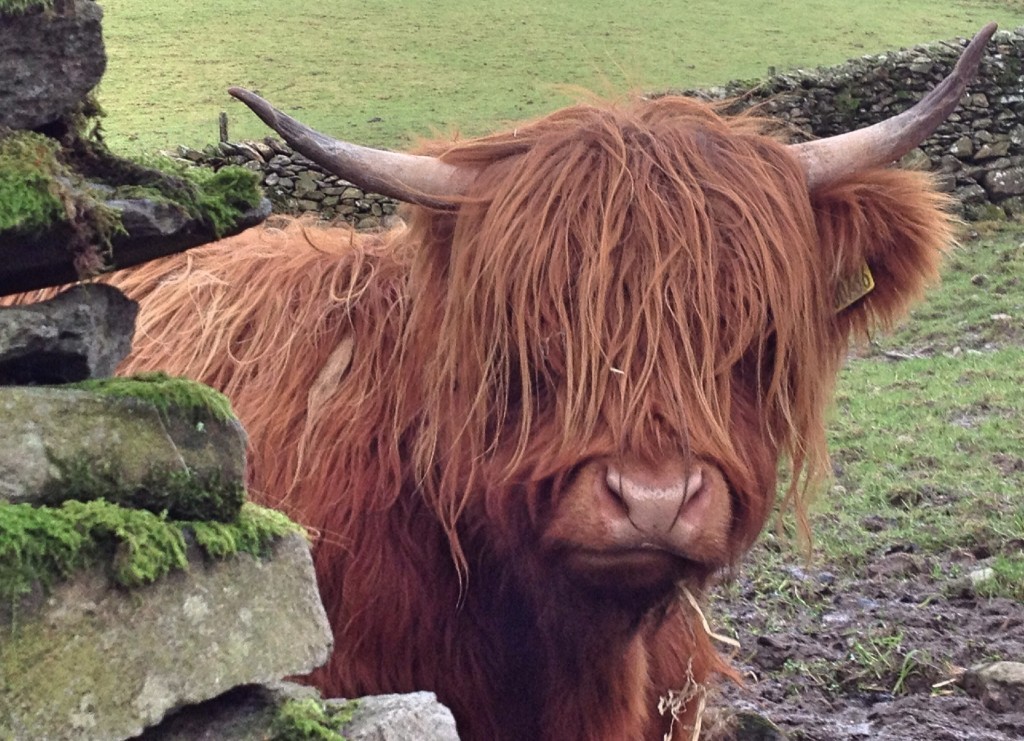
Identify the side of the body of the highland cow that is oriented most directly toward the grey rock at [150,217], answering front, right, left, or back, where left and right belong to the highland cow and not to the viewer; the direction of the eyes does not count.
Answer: right

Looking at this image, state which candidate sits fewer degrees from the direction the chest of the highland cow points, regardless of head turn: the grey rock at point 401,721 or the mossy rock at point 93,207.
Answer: the grey rock

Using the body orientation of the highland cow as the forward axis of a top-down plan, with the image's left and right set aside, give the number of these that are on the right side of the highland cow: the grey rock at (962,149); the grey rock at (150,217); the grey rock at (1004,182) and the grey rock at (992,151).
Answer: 1

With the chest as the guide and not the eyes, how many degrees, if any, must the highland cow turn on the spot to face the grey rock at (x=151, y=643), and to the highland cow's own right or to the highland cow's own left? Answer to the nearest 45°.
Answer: approximately 45° to the highland cow's own right

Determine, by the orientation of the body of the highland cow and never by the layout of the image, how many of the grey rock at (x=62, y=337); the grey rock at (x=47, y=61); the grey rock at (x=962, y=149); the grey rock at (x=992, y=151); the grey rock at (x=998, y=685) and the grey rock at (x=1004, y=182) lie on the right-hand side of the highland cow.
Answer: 2

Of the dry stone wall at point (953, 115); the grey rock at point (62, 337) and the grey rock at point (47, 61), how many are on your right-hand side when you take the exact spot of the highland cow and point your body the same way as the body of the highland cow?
2

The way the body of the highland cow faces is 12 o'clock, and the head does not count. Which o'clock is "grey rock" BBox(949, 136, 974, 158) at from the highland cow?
The grey rock is roughly at 8 o'clock from the highland cow.

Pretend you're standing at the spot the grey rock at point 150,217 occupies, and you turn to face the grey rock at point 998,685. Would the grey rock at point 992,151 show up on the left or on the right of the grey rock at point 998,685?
left

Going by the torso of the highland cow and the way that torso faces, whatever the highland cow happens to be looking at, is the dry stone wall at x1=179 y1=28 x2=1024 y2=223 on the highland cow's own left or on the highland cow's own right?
on the highland cow's own left

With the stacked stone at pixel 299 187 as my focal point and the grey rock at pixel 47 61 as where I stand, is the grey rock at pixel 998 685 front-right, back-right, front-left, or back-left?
front-right

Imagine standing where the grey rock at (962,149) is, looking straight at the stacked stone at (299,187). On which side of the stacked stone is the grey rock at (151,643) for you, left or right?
left

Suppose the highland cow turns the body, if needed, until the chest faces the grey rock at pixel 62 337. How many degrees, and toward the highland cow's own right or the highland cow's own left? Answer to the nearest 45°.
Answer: approximately 90° to the highland cow's own right

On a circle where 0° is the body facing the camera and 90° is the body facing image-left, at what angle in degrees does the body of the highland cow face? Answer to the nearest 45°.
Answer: approximately 315°

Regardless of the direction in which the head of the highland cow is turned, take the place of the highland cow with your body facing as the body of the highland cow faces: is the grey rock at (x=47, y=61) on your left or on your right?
on your right
